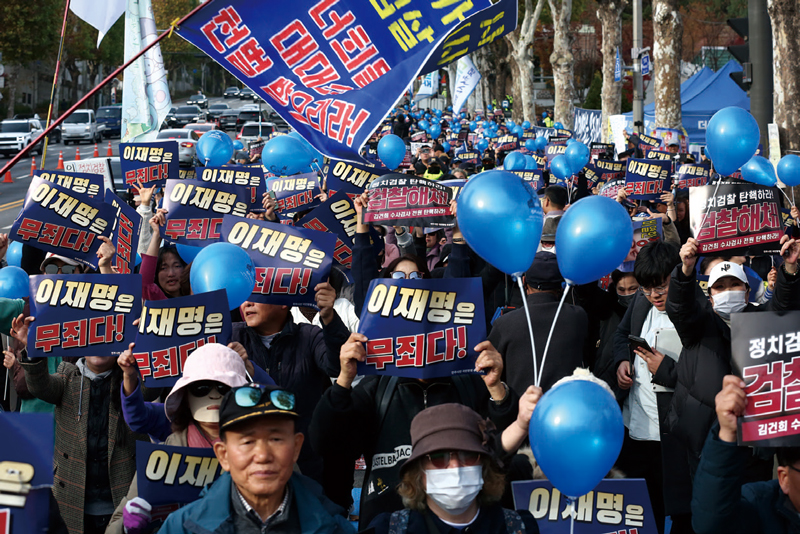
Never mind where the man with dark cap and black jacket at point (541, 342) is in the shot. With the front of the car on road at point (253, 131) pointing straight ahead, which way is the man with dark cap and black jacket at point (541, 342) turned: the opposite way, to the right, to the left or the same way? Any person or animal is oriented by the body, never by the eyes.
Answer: the same way

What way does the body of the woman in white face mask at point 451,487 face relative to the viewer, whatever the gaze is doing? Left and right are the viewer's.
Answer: facing the viewer

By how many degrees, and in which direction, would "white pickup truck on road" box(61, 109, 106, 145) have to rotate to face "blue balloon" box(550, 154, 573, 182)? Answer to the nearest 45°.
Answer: approximately 45° to its left

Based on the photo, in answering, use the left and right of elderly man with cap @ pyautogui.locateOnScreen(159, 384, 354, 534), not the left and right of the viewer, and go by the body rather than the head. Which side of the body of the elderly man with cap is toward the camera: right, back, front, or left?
front

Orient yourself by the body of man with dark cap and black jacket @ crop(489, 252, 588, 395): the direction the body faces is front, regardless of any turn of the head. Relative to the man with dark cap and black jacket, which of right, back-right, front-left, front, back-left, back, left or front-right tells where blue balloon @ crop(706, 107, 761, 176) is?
front-right

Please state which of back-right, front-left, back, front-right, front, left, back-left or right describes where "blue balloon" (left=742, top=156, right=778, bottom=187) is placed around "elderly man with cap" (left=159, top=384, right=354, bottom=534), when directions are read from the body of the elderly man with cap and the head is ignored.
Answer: back-left

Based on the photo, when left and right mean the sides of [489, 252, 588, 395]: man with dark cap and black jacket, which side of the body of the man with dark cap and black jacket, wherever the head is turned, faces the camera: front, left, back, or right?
back

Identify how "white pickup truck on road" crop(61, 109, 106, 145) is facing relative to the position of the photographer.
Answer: facing the viewer and to the left of the viewer

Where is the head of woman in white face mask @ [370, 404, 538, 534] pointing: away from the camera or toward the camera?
toward the camera

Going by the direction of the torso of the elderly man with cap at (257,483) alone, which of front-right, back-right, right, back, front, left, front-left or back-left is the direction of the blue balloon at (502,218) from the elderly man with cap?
back-left

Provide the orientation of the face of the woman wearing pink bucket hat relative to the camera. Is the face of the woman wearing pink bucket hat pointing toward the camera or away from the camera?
toward the camera

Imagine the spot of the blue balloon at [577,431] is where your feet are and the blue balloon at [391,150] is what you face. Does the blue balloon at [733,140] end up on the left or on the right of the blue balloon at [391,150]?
right

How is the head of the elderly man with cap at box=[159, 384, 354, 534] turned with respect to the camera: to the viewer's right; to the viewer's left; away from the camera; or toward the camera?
toward the camera
